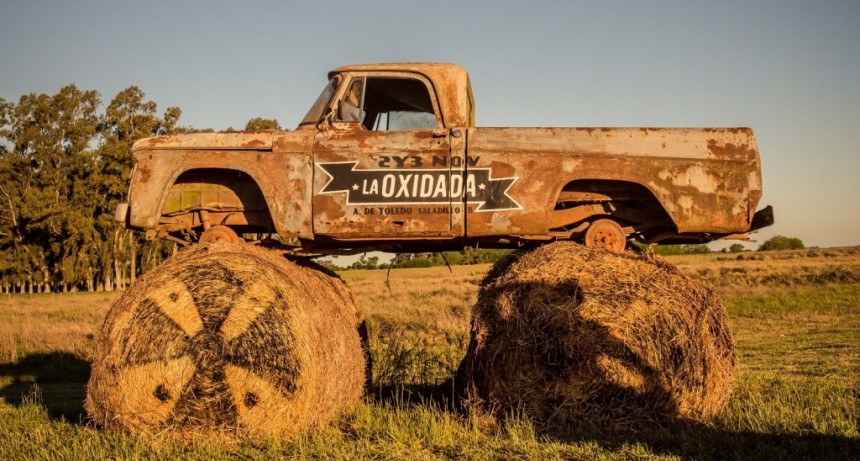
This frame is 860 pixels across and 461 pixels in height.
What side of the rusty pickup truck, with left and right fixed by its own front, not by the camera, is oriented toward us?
left
